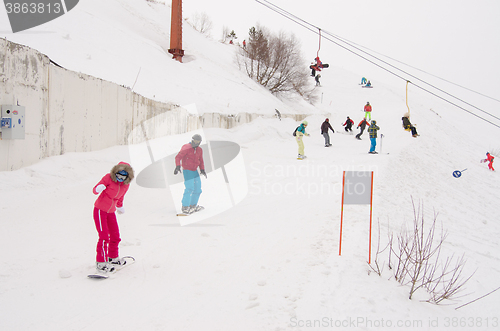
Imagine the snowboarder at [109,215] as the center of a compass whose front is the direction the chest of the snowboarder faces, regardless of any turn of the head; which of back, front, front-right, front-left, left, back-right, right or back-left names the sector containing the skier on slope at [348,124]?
left

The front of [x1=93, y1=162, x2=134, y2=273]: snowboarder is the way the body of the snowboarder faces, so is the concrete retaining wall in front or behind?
behind

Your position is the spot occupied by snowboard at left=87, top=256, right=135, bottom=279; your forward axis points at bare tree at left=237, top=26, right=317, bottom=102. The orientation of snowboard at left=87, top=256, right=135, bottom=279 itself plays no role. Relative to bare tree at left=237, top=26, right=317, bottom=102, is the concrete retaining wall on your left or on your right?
left

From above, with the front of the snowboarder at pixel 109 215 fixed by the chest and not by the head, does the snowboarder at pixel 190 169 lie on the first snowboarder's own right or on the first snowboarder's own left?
on the first snowboarder's own left
